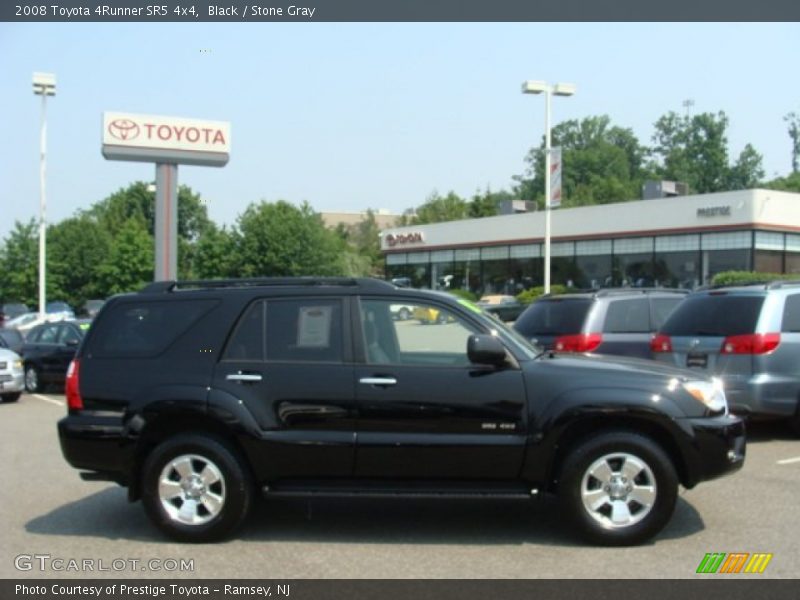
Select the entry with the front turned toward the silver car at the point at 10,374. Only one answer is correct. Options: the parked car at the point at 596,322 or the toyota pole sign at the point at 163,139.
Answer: the toyota pole sign

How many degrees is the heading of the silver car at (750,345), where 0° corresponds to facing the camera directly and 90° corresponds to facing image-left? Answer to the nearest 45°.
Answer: approximately 225°

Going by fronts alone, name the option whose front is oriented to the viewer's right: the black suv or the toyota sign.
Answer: the black suv

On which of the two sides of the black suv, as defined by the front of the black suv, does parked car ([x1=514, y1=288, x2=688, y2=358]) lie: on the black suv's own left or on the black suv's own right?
on the black suv's own left

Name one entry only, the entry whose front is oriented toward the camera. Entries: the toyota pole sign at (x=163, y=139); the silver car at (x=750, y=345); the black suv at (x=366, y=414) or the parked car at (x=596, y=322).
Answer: the toyota pole sign

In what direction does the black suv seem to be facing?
to the viewer's right

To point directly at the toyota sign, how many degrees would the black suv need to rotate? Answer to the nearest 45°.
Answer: approximately 90° to its left

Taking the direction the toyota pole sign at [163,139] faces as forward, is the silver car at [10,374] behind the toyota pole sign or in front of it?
in front

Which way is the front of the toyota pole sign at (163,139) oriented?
toward the camera

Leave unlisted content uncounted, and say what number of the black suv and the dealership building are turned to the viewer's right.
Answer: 1
